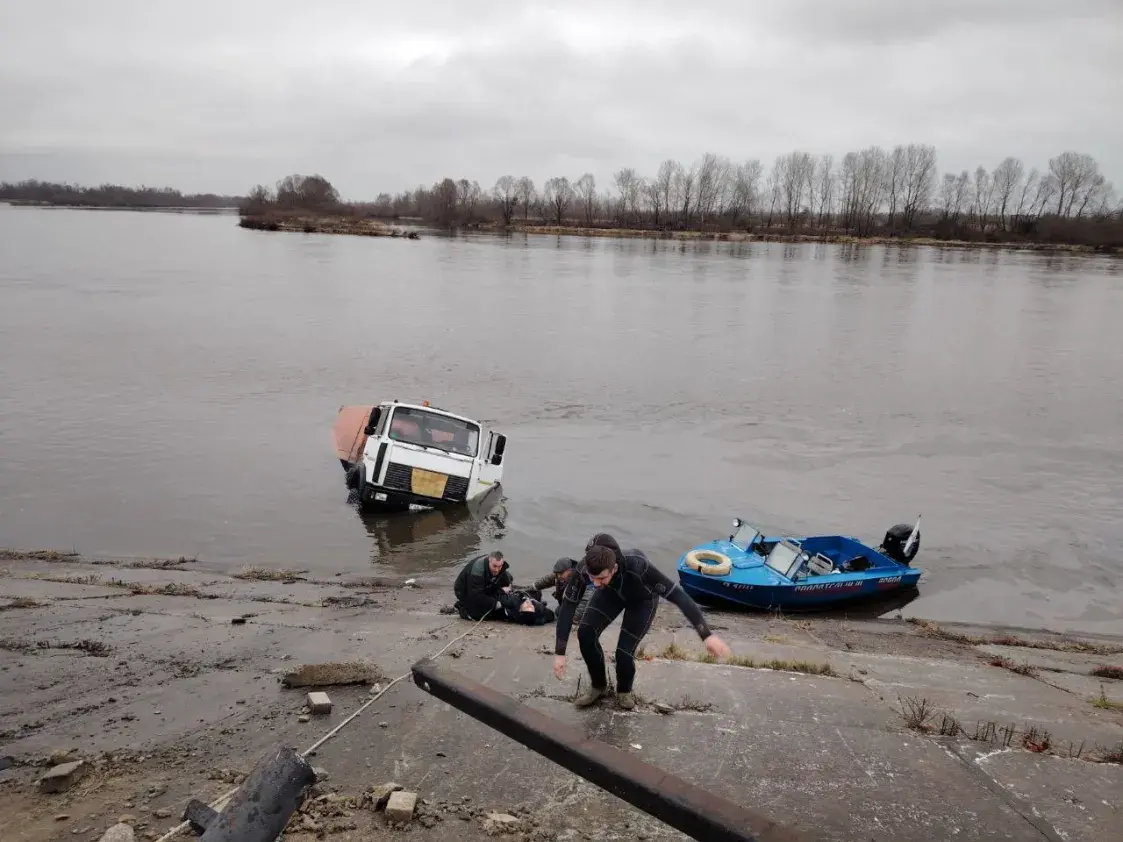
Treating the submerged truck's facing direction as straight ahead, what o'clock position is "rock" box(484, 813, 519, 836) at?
The rock is roughly at 12 o'clock from the submerged truck.

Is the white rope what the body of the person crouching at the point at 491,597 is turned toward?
no

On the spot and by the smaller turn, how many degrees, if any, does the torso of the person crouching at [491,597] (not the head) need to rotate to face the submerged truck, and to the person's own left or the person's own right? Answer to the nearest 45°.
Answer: approximately 135° to the person's own left

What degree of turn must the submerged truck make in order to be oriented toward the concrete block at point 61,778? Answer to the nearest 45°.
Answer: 0° — it already faces it

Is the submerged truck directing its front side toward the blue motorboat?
no

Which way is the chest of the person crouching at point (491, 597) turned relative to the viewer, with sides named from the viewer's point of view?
facing the viewer and to the right of the viewer

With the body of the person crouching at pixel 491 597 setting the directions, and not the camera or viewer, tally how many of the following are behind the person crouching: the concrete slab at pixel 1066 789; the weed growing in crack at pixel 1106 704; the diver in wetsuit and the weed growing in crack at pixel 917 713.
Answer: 0

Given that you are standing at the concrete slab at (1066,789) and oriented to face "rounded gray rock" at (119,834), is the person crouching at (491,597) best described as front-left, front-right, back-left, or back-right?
front-right

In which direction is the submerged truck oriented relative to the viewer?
toward the camera

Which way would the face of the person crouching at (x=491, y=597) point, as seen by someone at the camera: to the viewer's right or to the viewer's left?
to the viewer's right

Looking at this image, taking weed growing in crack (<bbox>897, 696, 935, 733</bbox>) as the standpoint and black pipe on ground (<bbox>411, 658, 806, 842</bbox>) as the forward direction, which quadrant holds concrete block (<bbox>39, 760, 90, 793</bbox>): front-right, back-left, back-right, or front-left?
front-right

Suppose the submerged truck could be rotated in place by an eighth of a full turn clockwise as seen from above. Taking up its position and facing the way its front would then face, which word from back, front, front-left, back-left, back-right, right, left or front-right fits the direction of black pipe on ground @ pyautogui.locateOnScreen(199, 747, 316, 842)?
front-left

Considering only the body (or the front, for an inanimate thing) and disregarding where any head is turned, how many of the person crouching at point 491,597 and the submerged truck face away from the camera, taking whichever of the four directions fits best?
0

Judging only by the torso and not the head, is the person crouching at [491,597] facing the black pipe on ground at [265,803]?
no
